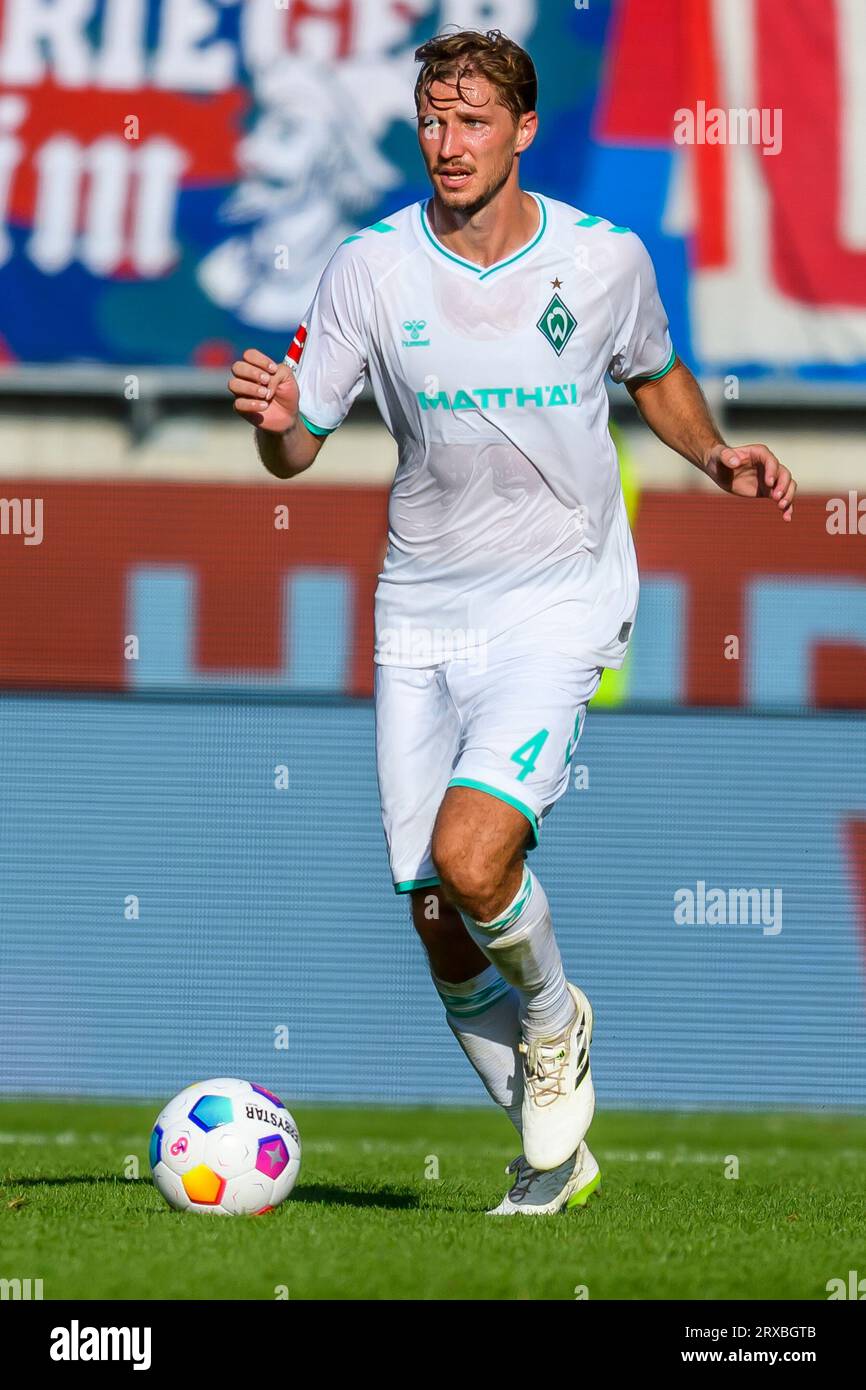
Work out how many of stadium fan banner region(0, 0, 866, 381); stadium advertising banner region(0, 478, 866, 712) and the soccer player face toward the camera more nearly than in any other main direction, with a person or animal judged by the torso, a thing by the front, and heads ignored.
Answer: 3

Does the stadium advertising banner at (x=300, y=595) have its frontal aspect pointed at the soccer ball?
yes

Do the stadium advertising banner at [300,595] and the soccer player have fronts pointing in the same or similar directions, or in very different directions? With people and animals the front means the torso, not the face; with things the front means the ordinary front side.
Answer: same or similar directions

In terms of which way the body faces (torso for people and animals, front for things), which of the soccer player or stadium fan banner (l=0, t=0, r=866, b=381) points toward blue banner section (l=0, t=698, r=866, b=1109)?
the stadium fan banner

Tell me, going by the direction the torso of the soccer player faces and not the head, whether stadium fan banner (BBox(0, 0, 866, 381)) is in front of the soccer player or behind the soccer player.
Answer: behind

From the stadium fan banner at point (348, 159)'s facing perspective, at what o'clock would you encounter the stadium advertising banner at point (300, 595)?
the stadium advertising banner at point (300, 595) is roughly at 12 o'clock from the stadium fan banner at point (348, 159).

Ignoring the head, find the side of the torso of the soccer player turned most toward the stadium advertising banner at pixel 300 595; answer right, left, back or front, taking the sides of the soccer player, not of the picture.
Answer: back

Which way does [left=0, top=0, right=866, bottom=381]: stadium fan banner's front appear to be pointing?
toward the camera

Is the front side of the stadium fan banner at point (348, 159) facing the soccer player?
yes

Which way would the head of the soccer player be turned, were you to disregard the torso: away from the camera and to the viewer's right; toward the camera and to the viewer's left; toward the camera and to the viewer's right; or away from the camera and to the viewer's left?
toward the camera and to the viewer's left

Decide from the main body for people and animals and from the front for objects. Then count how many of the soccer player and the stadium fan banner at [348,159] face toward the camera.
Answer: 2

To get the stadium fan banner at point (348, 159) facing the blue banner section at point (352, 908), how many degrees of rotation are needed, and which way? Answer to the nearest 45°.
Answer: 0° — it already faces it

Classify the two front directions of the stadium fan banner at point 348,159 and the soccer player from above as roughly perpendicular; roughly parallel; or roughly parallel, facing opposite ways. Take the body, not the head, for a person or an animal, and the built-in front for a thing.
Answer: roughly parallel

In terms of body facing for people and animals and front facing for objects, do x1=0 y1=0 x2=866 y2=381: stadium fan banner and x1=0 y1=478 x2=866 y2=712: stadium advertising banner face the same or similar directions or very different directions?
same or similar directions
